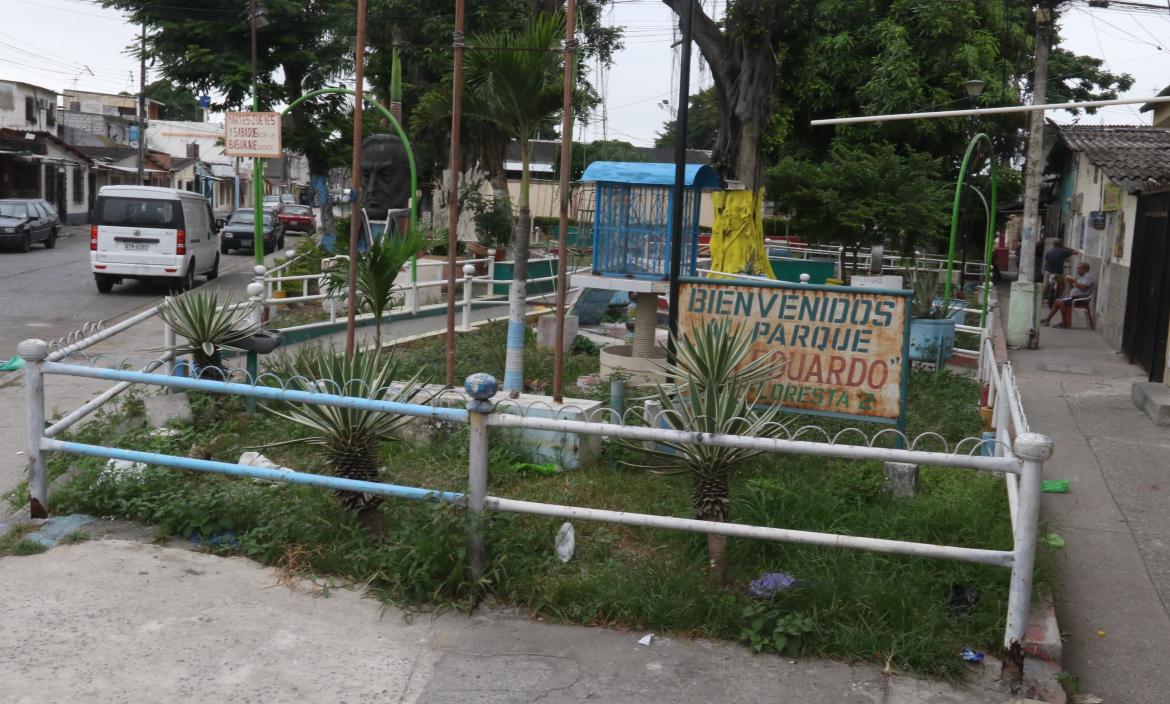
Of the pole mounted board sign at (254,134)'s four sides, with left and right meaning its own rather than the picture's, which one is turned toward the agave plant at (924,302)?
left

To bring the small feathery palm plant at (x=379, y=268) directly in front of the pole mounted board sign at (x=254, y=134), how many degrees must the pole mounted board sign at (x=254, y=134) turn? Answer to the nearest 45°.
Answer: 0° — it already faces it

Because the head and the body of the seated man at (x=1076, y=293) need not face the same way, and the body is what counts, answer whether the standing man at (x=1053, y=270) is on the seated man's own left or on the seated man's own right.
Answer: on the seated man's own right

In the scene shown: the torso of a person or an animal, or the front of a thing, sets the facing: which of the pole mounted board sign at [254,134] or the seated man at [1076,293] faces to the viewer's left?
the seated man

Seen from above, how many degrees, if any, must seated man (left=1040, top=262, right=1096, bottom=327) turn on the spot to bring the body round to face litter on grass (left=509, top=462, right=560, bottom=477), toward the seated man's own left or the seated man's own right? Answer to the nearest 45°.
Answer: approximately 90° to the seated man's own left

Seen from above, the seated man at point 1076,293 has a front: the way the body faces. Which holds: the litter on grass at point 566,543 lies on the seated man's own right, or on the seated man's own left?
on the seated man's own left

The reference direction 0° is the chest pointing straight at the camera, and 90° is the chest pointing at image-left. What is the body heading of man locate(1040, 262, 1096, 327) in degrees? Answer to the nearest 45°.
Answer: approximately 90°

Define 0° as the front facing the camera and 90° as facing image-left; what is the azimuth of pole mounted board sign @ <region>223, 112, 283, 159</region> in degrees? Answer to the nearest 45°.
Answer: approximately 0°

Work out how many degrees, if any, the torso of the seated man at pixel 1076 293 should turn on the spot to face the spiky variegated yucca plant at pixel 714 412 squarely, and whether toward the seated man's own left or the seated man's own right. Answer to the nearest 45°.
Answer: approximately 90° to the seated man's own left
